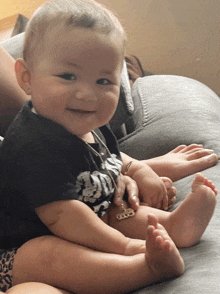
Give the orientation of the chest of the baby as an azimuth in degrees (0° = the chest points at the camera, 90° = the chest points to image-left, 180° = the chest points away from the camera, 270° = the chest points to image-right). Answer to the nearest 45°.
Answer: approximately 315°

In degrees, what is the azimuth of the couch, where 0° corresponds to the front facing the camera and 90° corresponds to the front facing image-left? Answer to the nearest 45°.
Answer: approximately 0°
